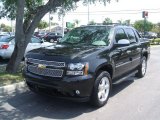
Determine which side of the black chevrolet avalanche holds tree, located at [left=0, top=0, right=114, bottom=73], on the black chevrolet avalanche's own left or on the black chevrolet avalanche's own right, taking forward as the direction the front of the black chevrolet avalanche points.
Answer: on the black chevrolet avalanche's own right

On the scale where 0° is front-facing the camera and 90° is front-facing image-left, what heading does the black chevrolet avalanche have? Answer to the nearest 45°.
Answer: approximately 45°
